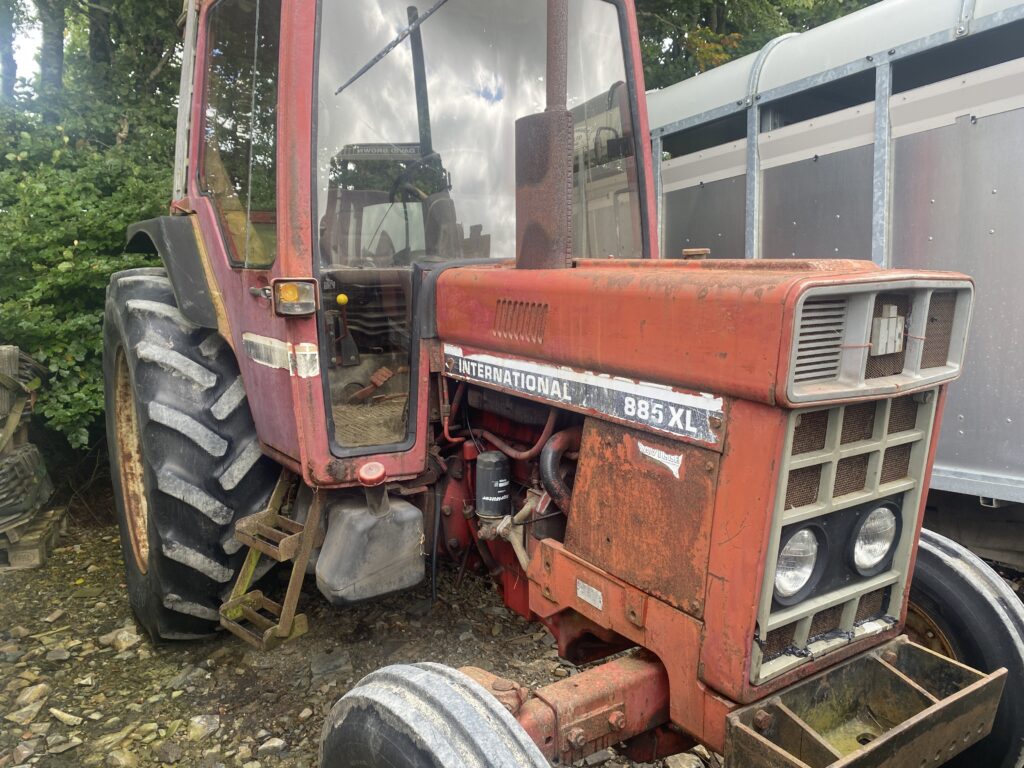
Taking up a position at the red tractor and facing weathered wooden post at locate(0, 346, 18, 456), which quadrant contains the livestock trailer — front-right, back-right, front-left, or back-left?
back-right

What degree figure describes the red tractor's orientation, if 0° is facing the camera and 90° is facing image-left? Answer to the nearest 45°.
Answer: approximately 315°

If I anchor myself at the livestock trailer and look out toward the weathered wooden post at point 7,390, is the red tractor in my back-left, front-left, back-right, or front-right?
front-left

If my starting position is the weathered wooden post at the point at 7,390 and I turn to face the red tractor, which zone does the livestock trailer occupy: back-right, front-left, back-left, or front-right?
front-left

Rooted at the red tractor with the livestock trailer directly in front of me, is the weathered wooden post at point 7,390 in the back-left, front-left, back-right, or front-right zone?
back-left

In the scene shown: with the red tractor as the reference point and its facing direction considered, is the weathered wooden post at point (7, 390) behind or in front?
behind

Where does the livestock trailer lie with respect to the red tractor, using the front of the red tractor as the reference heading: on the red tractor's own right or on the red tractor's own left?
on the red tractor's own left

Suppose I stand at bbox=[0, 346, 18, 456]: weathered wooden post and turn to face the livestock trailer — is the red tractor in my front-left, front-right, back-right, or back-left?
front-right

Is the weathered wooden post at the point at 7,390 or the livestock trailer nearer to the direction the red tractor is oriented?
the livestock trailer
